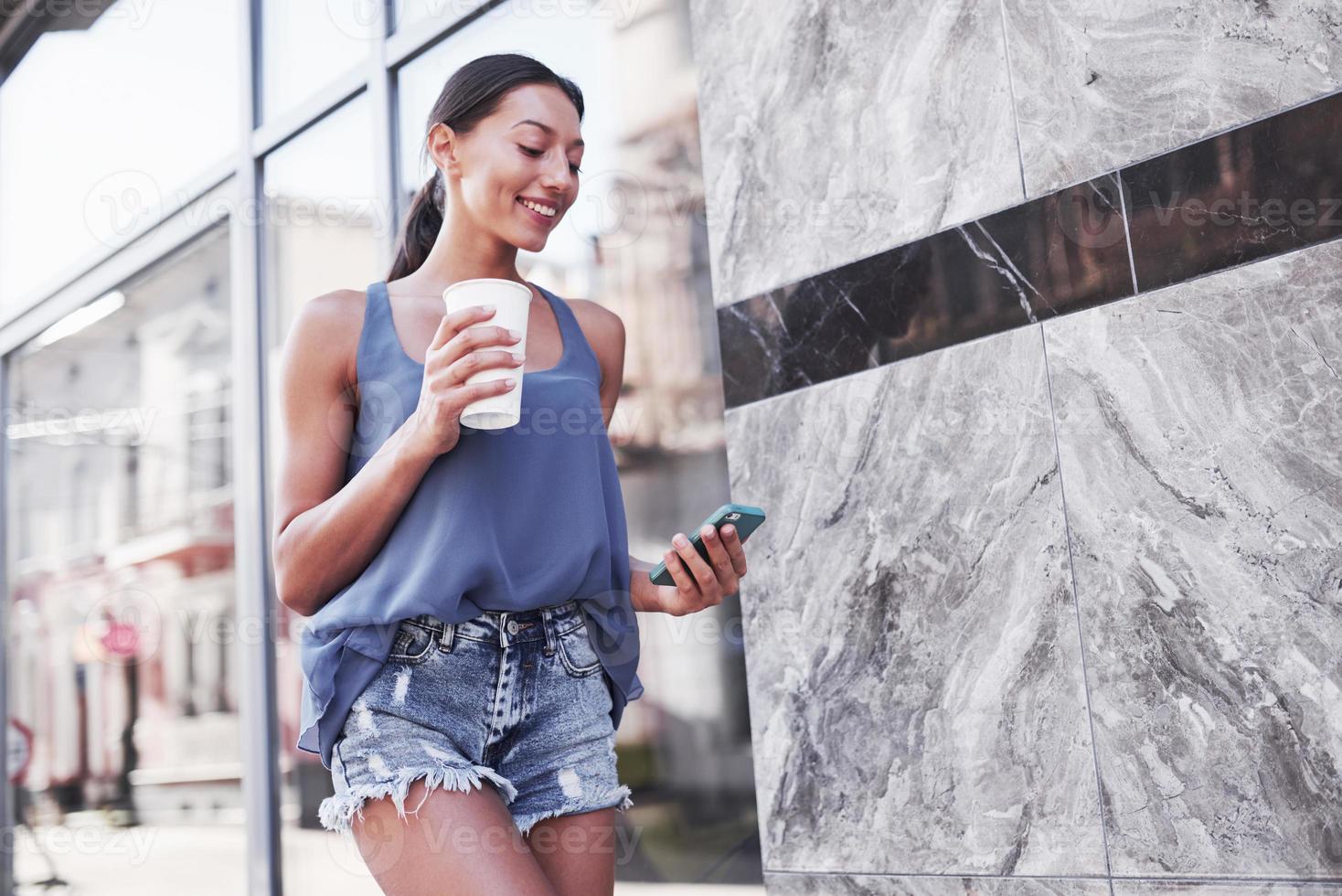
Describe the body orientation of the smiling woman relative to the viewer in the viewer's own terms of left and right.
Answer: facing the viewer and to the right of the viewer

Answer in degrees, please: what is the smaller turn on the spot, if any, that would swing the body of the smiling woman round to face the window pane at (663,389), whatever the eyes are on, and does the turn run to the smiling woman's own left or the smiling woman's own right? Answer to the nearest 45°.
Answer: approximately 135° to the smiling woman's own left

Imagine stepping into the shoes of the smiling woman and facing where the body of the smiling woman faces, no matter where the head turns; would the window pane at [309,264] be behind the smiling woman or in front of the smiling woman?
behind

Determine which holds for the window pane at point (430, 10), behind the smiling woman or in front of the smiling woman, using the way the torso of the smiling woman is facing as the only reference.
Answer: behind

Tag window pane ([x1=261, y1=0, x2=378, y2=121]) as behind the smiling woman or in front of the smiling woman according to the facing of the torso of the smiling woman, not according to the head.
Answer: behind

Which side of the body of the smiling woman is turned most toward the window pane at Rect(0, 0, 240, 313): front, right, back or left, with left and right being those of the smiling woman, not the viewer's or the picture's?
back

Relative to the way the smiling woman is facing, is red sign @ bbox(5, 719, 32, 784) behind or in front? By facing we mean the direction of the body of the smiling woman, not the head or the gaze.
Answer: behind
